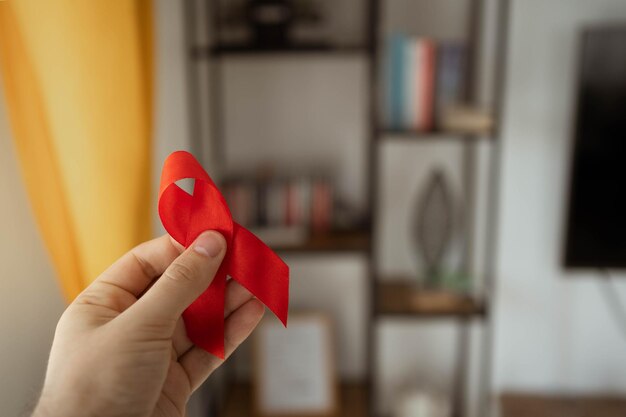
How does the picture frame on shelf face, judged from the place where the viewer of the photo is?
facing the viewer

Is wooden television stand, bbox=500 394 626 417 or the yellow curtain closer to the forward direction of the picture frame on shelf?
the yellow curtain

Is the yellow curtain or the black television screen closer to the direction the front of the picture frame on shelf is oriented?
the yellow curtain

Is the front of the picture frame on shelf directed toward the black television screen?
no

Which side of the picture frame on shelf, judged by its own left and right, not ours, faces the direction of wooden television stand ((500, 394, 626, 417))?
left

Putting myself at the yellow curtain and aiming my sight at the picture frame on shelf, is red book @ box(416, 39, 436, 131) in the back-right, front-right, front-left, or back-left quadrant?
front-right
